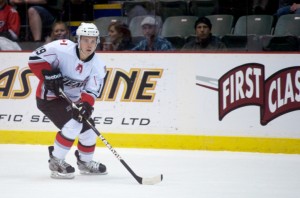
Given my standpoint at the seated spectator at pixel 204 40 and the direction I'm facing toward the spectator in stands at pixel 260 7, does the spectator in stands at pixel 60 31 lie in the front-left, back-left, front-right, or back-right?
back-left

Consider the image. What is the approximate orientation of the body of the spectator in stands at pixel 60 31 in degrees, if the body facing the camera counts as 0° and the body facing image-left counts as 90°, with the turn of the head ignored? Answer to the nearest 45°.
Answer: approximately 0°

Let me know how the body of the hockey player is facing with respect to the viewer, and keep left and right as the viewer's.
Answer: facing the viewer and to the right of the viewer

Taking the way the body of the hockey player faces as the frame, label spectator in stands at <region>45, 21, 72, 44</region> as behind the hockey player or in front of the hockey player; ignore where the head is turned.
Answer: behind

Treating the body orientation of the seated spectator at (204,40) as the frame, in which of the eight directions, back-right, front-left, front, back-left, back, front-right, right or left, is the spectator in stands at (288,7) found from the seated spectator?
left

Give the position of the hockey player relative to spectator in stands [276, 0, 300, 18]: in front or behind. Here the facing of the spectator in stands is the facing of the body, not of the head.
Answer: in front

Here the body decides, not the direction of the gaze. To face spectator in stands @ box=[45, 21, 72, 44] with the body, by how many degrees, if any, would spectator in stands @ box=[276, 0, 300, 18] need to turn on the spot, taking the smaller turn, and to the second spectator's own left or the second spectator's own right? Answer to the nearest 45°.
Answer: approximately 45° to the second spectator's own right

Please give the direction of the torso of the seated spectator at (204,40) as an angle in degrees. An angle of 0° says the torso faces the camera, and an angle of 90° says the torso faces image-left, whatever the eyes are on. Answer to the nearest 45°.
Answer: approximately 0°

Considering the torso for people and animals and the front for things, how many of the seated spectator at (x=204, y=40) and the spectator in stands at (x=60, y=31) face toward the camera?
2
